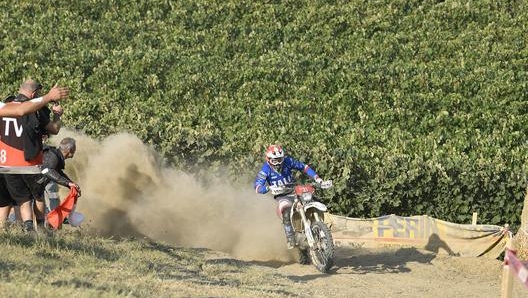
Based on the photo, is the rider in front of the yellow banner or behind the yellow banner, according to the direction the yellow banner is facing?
in front

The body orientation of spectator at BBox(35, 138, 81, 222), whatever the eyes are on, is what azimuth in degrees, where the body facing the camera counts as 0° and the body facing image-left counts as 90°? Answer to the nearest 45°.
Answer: approximately 270°

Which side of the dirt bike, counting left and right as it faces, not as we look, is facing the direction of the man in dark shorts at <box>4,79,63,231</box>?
right

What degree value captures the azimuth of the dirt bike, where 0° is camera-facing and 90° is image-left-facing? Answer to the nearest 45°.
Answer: approximately 315°

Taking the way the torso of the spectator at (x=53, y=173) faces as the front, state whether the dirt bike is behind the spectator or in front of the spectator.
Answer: in front

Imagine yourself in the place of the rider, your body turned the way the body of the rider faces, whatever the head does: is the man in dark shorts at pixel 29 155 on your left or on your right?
on your right

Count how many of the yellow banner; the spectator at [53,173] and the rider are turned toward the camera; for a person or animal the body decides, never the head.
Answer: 2

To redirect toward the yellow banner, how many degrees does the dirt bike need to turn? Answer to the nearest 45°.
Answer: approximately 90° to its left

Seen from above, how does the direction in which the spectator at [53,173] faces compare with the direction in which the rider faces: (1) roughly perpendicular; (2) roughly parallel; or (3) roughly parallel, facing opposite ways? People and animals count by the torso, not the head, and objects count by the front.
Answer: roughly perpendicular

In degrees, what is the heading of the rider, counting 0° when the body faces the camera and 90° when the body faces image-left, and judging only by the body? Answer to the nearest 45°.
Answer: approximately 0°
